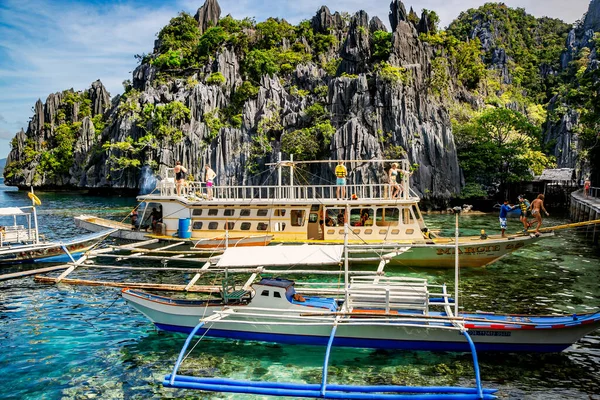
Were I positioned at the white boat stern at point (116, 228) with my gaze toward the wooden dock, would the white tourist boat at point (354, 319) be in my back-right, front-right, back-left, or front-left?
front-right

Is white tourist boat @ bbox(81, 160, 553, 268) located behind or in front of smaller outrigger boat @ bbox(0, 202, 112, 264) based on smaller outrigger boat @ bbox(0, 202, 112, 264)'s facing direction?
in front

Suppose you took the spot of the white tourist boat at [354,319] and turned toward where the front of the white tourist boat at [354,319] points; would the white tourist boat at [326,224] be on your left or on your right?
on your left

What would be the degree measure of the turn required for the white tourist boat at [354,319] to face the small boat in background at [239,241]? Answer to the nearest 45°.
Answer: approximately 135° to its left

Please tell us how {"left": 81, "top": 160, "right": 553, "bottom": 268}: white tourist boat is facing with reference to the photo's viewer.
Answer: facing to the right of the viewer

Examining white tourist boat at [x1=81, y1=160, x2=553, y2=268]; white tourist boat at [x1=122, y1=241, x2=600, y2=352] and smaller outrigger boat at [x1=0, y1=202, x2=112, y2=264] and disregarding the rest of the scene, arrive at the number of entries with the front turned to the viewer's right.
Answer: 3

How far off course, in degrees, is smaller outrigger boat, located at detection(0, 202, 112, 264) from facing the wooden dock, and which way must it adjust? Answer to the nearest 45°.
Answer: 0° — it already faces it

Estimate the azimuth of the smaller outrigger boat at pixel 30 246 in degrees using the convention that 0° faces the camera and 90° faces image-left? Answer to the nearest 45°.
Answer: approximately 270°

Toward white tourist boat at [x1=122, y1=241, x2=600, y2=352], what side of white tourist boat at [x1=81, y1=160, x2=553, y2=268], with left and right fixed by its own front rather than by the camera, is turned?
right

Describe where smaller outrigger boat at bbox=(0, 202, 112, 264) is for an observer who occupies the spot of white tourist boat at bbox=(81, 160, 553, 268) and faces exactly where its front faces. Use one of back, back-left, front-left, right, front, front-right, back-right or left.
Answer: back

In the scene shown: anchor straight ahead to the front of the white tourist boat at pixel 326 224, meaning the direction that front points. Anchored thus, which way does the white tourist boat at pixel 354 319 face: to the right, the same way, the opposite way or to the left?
the same way

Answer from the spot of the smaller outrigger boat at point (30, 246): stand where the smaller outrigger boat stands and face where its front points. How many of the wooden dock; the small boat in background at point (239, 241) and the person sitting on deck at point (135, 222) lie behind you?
0
